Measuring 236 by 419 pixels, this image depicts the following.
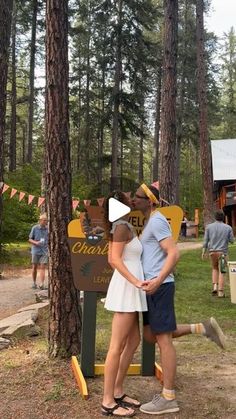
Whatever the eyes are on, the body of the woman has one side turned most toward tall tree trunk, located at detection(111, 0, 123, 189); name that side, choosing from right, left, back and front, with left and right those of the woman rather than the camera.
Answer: left

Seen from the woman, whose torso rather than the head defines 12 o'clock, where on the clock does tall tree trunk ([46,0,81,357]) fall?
The tall tree trunk is roughly at 8 o'clock from the woman.

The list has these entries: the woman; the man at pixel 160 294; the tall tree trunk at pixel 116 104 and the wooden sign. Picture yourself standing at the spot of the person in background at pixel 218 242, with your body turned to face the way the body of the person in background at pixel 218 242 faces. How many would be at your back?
3

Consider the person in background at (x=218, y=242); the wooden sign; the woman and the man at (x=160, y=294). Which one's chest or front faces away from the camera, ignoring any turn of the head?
the person in background

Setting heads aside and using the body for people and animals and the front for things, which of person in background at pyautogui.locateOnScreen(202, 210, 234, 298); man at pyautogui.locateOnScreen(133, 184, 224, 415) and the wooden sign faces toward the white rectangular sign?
the person in background

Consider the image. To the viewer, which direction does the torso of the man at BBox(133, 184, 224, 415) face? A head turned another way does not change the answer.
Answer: to the viewer's left

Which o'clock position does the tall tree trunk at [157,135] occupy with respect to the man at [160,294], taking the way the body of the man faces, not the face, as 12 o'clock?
The tall tree trunk is roughly at 3 o'clock from the man.

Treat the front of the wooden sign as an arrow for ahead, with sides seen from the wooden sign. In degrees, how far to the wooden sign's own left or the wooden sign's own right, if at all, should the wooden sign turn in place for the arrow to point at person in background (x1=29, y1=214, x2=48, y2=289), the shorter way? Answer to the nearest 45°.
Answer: approximately 180°

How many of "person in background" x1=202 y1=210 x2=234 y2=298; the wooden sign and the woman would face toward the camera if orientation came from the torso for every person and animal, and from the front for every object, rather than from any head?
1

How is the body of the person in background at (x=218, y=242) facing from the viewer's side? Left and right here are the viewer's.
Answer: facing away from the viewer

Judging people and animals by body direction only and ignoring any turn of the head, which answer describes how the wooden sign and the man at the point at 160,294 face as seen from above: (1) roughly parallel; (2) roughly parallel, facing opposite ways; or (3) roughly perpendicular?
roughly perpendicular

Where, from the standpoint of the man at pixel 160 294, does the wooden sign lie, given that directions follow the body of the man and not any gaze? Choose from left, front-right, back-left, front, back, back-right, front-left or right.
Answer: front-right

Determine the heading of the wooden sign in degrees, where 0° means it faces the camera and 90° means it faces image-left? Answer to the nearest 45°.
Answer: approximately 0°

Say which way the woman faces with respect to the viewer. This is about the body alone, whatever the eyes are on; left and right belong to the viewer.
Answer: facing to the right of the viewer

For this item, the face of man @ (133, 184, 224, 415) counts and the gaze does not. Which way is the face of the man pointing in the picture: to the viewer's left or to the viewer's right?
to the viewer's left

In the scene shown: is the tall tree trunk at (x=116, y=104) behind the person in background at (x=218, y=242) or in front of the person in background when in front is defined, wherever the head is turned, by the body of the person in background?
in front

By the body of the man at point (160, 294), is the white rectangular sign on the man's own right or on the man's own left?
on the man's own right

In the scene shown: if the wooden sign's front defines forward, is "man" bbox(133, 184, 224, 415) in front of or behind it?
in front

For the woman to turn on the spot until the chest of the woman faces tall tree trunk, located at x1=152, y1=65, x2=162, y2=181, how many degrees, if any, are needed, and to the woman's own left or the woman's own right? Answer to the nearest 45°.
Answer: approximately 90° to the woman's own left
